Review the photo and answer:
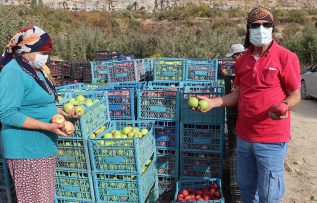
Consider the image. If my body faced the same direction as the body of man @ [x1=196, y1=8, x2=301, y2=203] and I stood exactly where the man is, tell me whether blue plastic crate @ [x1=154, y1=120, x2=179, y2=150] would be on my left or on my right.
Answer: on my right

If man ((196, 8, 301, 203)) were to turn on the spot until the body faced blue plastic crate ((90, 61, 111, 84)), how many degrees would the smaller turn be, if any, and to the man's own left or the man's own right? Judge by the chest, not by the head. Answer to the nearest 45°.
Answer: approximately 90° to the man's own right

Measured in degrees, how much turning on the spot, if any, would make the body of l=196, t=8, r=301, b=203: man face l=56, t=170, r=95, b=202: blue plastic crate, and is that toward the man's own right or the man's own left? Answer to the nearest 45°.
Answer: approximately 45° to the man's own right

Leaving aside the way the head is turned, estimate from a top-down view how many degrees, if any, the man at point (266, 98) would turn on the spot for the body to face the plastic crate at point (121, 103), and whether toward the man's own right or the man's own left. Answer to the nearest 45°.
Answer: approximately 90° to the man's own right

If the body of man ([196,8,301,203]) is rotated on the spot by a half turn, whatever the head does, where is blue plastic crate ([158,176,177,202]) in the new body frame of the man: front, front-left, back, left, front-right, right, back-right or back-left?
left

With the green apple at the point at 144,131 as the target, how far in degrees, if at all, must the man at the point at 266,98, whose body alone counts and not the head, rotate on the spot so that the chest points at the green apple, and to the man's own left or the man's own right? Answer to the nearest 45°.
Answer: approximately 90° to the man's own right

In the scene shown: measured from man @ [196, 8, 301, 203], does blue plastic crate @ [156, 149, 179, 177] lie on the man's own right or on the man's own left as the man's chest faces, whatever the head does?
on the man's own right

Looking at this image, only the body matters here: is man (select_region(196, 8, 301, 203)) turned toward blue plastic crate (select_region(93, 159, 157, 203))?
no

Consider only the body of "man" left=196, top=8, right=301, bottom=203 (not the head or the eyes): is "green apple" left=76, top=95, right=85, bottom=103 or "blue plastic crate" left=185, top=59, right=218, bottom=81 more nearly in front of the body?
the green apple

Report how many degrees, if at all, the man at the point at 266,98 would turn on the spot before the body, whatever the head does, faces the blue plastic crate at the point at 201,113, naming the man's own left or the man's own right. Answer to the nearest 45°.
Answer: approximately 90° to the man's own right

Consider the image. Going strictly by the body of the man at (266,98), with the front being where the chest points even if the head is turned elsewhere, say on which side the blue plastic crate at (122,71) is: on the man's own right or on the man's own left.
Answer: on the man's own right

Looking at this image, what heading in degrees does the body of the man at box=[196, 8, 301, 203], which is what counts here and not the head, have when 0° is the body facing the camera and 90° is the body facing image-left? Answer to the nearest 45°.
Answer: approximately 45°

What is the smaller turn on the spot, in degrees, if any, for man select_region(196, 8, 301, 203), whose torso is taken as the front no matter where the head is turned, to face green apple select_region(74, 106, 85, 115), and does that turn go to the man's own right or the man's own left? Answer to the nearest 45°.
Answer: approximately 45° to the man's own right

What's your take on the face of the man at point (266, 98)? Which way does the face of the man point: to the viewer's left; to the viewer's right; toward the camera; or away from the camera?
toward the camera

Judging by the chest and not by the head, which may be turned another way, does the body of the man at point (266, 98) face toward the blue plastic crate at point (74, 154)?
no

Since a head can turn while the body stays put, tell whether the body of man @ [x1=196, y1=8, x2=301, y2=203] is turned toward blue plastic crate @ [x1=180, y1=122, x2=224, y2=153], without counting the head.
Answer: no

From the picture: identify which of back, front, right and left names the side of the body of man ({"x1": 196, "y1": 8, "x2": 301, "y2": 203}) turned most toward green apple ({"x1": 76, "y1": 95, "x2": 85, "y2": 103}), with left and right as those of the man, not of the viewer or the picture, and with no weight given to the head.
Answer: right

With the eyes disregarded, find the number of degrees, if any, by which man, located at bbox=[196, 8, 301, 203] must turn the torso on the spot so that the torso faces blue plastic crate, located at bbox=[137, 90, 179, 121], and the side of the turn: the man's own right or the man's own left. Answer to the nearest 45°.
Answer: approximately 90° to the man's own right
